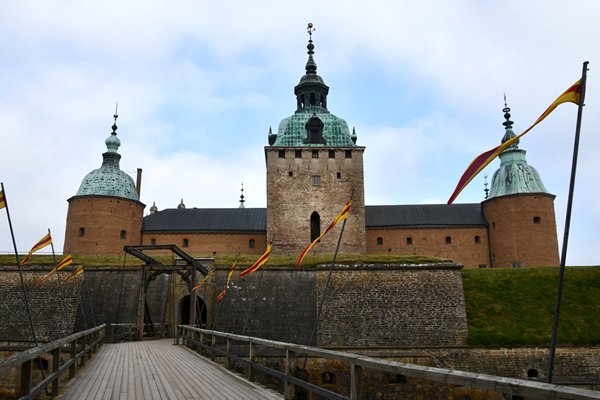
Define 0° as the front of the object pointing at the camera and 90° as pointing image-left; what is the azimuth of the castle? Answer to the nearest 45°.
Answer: approximately 0°

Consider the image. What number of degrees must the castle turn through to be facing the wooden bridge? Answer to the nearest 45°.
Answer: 0° — it already faces it
